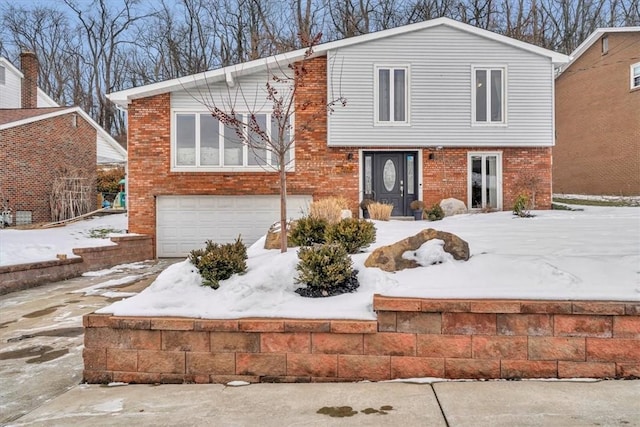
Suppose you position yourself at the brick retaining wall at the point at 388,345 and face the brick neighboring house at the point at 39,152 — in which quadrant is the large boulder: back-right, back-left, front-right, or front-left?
front-right

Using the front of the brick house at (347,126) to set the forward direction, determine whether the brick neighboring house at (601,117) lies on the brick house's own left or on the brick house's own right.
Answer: on the brick house's own left

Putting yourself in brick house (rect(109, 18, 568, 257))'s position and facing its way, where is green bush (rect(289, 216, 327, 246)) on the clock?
The green bush is roughly at 12 o'clock from the brick house.

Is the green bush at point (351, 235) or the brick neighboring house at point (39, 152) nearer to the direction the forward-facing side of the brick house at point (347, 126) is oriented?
the green bush

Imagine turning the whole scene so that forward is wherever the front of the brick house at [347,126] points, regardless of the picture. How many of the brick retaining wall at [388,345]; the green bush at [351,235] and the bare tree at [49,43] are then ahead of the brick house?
2

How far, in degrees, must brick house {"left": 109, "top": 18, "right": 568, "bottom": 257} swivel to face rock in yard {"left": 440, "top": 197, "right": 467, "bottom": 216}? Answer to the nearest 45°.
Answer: approximately 90° to its left

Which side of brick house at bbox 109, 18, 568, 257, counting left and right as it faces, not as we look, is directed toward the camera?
front

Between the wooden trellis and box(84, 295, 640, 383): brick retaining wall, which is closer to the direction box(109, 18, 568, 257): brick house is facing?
the brick retaining wall

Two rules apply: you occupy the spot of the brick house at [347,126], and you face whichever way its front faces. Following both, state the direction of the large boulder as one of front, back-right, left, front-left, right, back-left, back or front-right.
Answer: front

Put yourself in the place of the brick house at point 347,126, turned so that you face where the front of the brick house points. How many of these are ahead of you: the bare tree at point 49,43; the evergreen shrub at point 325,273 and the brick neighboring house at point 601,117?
1

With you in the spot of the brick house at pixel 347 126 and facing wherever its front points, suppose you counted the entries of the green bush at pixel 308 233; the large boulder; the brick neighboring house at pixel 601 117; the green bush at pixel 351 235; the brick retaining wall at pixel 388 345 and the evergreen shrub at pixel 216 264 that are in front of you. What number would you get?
5

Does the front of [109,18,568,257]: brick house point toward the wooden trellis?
no

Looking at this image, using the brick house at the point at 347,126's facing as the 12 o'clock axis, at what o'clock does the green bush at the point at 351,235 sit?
The green bush is roughly at 12 o'clock from the brick house.

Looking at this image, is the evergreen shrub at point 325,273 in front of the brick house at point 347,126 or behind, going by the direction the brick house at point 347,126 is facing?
in front
